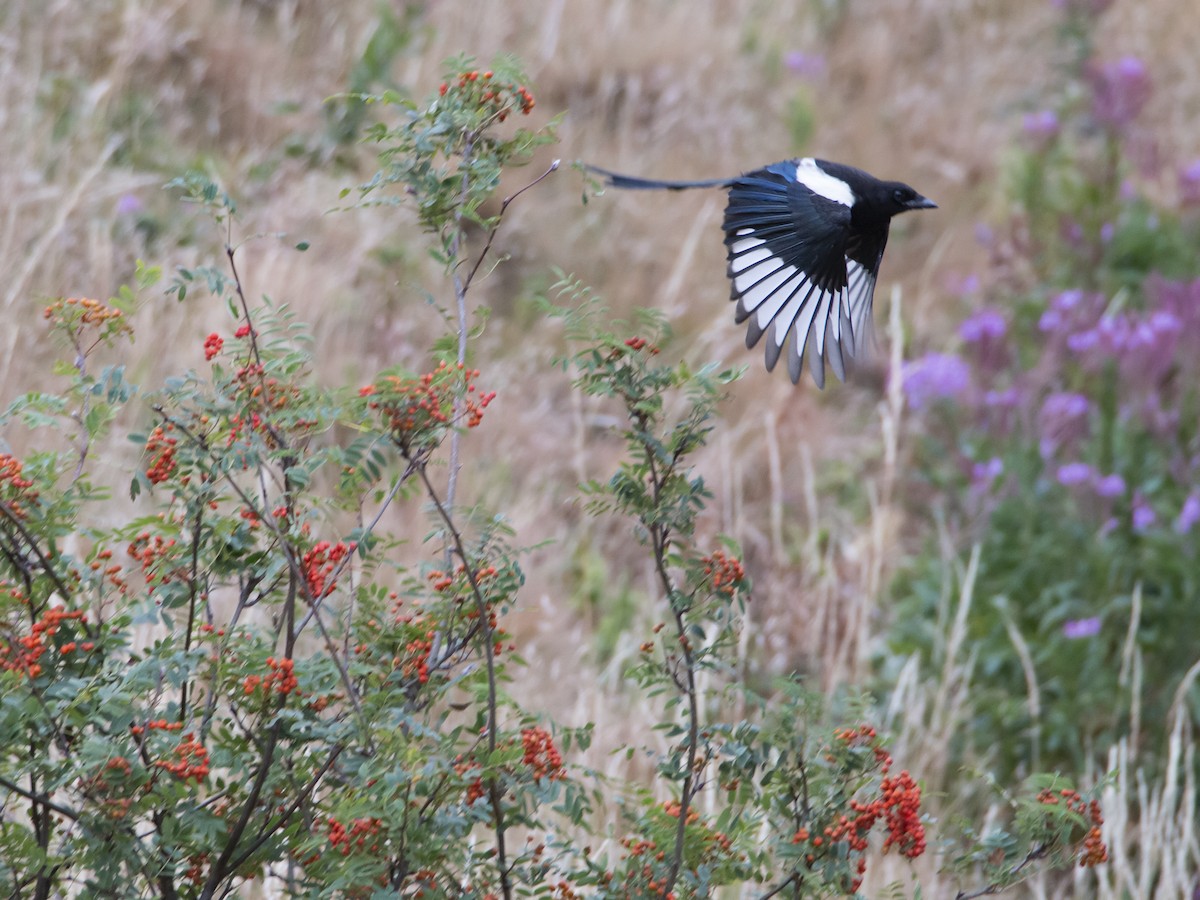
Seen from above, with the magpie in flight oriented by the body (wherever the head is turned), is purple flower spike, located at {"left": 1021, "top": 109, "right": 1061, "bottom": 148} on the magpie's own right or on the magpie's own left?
on the magpie's own left

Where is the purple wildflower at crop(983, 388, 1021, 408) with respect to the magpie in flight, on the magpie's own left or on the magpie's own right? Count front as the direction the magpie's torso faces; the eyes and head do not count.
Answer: on the magpie's own left

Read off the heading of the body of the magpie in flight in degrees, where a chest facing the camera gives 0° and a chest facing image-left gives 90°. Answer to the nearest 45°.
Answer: approximately 270°

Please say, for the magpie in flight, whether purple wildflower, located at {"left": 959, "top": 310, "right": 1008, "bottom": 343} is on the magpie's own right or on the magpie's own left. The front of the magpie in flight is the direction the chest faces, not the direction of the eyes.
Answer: on the magpie's own left

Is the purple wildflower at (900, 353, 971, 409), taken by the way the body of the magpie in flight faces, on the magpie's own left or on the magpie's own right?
on the magpie's own left

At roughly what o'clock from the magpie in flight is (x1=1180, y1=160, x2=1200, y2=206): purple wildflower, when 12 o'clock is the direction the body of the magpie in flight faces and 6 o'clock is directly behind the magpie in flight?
The purple wildflower is roughly at 10 o'clock from the magpie in flight.

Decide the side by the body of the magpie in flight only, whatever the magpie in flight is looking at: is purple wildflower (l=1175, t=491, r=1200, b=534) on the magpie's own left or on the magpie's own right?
on the magpie's own left

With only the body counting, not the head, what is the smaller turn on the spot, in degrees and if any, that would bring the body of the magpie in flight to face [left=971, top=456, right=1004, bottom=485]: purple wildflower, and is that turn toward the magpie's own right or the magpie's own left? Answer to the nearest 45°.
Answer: approximately 90° to the magpie's own left
